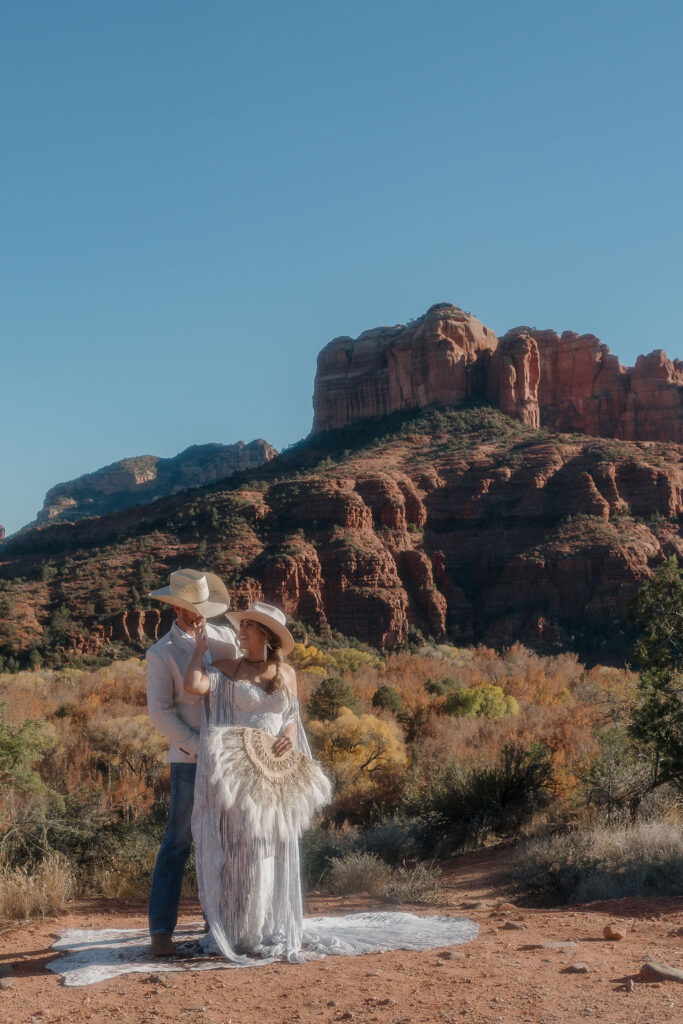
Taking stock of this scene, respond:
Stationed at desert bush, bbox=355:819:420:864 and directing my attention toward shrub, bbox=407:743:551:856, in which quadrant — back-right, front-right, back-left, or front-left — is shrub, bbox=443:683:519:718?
front-left

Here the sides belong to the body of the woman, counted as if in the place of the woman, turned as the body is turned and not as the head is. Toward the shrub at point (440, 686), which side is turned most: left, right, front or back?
back

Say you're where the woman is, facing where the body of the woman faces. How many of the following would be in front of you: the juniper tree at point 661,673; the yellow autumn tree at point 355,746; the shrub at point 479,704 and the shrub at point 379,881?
0

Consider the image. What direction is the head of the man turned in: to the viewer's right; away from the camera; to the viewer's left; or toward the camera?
to the viewer's right

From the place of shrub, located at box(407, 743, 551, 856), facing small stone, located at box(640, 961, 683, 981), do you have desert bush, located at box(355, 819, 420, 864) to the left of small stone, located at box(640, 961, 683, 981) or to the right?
right

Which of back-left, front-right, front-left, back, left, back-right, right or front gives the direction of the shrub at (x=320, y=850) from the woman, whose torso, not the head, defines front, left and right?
back

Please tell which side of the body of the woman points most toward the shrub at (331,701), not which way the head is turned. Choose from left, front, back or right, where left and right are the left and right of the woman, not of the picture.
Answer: back

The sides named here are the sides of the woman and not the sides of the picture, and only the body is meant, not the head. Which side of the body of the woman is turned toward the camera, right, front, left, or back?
front

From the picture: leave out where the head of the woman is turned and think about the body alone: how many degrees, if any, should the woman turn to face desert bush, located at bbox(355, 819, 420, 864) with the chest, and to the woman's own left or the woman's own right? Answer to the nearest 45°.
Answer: approximately 180°

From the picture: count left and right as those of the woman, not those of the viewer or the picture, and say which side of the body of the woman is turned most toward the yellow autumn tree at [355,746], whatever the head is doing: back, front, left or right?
back

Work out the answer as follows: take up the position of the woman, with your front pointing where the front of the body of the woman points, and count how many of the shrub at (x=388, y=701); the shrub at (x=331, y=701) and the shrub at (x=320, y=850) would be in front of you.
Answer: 0

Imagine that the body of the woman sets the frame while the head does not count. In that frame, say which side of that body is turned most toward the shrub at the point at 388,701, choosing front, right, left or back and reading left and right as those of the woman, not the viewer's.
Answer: back

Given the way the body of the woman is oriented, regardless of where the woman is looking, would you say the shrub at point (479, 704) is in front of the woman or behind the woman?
behind

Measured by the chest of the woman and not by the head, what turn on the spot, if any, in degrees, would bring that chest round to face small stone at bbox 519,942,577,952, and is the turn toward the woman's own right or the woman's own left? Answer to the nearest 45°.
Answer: approximately 90° to the woman's own left
